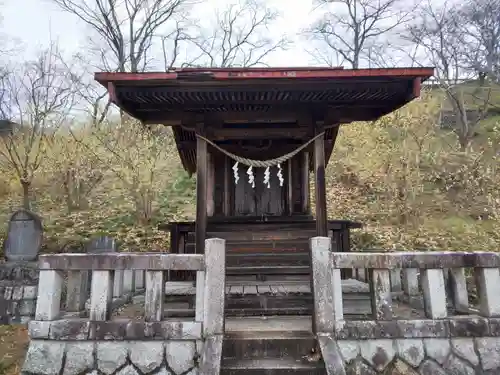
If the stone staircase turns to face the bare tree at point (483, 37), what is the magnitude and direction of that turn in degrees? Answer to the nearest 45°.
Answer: approximately 135° to its left

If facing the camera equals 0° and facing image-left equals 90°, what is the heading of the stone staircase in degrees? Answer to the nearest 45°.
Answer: approximately 0°

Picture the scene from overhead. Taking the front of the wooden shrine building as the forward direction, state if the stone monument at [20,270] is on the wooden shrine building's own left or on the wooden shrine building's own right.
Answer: on the wooden shrine building's own right

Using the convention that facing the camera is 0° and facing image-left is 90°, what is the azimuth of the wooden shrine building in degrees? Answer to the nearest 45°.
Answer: approximately 0°

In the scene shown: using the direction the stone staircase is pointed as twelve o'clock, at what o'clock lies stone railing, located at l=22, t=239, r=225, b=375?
The stone railing is roughly at 3 o'clock from the stone staircase.

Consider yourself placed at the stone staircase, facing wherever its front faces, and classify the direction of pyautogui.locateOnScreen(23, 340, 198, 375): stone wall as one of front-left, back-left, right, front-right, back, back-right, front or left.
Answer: right

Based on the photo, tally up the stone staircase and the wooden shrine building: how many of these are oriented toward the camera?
2

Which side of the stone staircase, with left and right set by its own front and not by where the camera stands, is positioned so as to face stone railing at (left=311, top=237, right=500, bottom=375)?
left
